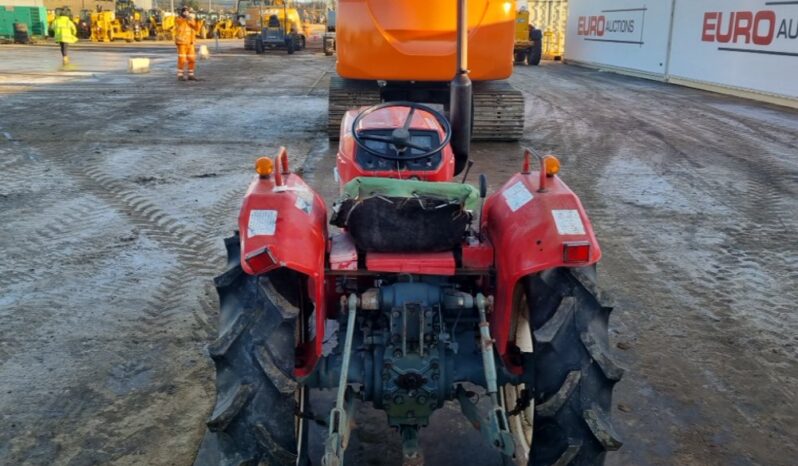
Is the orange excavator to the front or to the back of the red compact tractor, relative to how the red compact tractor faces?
to the front

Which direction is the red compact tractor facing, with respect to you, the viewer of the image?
facing away from the viewer

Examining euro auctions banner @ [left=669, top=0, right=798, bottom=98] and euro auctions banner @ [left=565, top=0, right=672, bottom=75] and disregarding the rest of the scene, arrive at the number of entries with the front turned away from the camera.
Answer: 0

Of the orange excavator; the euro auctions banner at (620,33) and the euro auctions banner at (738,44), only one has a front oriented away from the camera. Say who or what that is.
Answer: the orange excavator

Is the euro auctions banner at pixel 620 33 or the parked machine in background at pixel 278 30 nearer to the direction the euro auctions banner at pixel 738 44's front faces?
the parked machine in background

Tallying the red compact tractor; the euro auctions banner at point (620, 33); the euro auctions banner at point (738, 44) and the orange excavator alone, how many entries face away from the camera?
2

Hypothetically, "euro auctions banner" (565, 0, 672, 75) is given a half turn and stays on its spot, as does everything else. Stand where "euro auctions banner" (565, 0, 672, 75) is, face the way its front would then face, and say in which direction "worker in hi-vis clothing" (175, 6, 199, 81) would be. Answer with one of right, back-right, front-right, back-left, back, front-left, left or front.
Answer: back

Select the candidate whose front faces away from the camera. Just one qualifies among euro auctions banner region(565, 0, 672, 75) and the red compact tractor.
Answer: the red compact tractor

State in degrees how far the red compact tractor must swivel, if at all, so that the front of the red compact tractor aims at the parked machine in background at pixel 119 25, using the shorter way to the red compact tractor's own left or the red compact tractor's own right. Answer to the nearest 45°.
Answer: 0° — it already faces it

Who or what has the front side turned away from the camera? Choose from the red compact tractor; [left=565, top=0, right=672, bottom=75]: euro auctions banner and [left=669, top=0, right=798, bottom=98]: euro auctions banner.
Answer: the red compact tractor

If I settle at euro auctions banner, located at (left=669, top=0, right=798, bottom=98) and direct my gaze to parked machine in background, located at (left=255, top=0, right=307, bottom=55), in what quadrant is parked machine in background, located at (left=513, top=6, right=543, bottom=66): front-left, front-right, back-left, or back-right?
front-right

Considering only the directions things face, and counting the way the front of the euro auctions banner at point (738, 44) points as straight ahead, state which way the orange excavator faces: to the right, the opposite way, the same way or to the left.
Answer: to the right

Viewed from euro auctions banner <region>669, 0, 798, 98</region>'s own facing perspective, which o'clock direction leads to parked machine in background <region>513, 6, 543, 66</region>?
The parked machine in background is roughly at 3 o'clock from the euro auctions banner.

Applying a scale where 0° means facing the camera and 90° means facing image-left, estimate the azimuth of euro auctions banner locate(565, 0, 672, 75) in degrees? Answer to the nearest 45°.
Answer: approximately 45°

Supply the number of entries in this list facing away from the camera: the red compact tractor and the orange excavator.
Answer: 2

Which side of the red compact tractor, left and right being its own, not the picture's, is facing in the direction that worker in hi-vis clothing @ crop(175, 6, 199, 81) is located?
front

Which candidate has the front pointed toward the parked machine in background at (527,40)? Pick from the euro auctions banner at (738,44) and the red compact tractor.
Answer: the red compact tractor

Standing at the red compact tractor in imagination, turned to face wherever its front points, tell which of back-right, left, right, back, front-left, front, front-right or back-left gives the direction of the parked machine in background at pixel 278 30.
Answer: front
